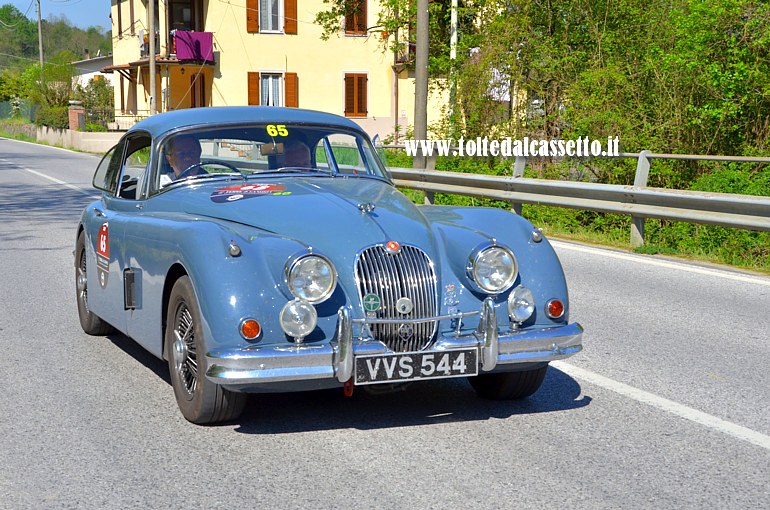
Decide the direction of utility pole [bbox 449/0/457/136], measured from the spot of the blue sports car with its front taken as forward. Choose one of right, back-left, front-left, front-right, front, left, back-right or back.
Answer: back-left

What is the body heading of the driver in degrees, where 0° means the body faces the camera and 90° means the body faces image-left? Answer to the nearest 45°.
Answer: approximately 315°

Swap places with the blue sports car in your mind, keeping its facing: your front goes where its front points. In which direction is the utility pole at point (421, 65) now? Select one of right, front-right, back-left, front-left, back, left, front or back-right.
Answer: back-left

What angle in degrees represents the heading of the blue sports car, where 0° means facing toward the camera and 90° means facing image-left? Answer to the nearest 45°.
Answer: approximately 315°

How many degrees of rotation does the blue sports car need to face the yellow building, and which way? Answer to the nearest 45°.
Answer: approximately 135° to its left

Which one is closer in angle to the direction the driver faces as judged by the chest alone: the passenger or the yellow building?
the passenger
